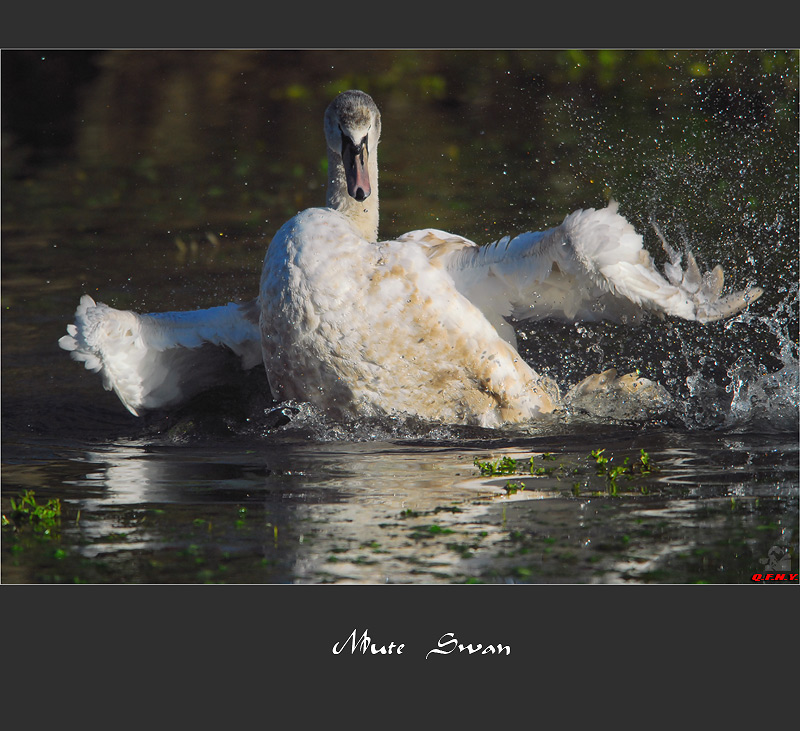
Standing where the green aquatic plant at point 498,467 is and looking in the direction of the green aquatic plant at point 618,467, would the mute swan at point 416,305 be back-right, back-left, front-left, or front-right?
back-left

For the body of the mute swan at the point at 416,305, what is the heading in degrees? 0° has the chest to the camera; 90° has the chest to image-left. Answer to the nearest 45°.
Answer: approximately 45°

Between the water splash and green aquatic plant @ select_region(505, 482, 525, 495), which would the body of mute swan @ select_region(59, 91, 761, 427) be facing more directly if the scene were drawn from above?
the green aquatic plant

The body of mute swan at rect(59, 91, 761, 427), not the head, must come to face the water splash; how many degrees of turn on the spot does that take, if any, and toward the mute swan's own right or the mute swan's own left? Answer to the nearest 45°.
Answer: approximately 135° to the mute swan's own left

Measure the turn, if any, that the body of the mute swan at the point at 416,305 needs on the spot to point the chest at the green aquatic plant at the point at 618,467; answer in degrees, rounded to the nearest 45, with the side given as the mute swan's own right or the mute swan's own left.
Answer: approximately 90° to the mute swan's own left
